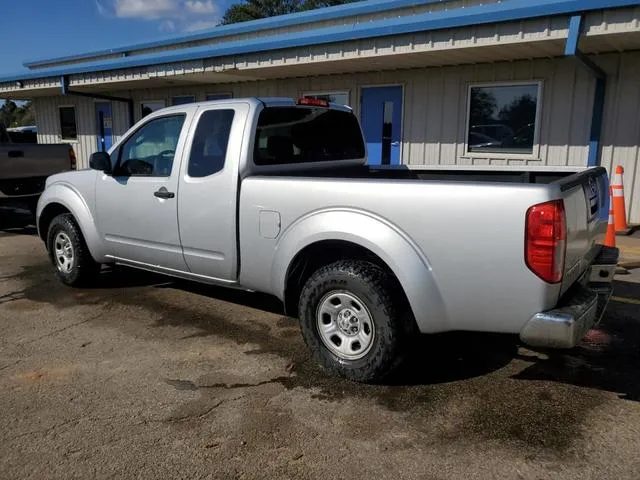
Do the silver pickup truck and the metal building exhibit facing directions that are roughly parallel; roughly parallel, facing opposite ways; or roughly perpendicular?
roughly perpendicular

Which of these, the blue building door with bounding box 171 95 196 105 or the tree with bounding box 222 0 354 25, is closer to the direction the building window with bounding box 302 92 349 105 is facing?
the blue building door

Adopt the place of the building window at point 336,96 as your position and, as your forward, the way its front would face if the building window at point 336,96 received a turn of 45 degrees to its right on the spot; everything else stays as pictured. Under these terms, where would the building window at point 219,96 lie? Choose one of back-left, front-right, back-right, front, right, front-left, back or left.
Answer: front-right

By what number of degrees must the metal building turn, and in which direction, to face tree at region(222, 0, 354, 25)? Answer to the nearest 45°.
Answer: approximately 135° to its right

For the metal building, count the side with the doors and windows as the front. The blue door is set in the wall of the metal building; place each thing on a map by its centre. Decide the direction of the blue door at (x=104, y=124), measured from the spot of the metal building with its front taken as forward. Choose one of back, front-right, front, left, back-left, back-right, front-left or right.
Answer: right

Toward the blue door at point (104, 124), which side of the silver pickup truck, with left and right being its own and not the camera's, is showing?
front

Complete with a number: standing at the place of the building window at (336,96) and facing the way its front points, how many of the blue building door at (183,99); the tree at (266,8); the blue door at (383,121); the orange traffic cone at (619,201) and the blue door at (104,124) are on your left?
2

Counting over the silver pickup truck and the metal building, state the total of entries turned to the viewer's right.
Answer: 0

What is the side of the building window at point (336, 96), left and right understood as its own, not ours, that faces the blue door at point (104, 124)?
right

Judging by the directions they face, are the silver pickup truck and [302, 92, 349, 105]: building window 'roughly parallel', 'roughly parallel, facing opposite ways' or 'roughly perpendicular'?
roughly perpendicular

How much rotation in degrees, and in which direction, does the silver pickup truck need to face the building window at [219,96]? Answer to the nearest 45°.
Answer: approximately 45° to its right

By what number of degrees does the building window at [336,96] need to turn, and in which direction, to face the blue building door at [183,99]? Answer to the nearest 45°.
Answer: approximately 90° to its right

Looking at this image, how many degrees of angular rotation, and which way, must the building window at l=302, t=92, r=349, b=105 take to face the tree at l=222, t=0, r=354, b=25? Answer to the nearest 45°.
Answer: approximately 135° to its right

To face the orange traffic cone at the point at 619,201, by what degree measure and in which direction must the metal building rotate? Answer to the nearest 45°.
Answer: approximately 90° to its left

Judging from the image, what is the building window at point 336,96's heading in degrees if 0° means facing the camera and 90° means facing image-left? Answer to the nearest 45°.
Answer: approximately 45°

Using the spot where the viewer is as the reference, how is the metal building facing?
facing the viewer and to the left of the viewer

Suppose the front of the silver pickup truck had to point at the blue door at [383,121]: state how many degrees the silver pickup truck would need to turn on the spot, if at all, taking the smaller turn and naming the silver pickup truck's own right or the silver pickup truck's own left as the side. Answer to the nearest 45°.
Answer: approximately 45° to the silver pickup truck's own right

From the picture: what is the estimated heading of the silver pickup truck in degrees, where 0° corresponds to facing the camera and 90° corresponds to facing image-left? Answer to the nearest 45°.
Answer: approximately 135°
